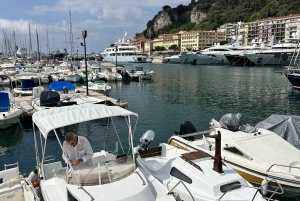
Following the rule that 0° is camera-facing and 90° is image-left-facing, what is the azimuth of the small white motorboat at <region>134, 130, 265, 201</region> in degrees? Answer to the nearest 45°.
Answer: approximately 315°

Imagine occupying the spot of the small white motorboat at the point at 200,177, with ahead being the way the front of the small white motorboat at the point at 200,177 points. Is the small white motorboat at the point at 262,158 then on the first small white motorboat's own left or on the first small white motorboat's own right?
on the first small white motorboat's own left
